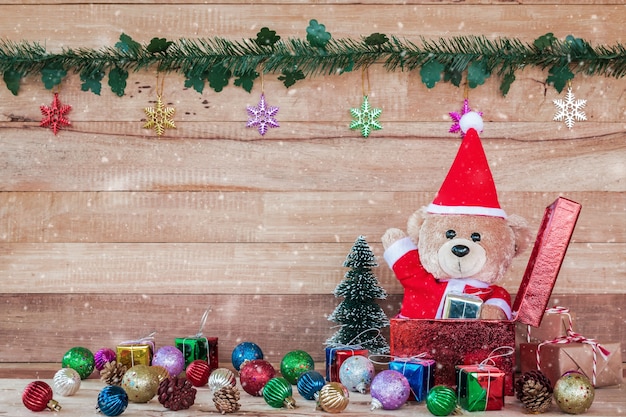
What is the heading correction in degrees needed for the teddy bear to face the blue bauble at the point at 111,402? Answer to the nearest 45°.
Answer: approximately 45° to its right

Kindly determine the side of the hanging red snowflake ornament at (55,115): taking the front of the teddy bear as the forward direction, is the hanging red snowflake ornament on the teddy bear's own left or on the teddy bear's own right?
on the teddy bear's own right

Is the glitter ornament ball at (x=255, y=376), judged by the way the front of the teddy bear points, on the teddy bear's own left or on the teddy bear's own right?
on the teddy bear's own right

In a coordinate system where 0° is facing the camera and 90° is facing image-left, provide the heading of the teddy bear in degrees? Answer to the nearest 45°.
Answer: approximately 0°

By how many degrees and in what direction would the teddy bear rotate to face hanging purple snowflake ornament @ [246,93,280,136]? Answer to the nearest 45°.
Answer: approximately 90° to its right

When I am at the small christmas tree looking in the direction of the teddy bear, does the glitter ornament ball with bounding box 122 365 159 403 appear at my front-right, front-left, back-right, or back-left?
back-right

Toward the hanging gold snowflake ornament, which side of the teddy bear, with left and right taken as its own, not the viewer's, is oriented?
right

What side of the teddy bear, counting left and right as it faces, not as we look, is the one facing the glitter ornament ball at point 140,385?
right
